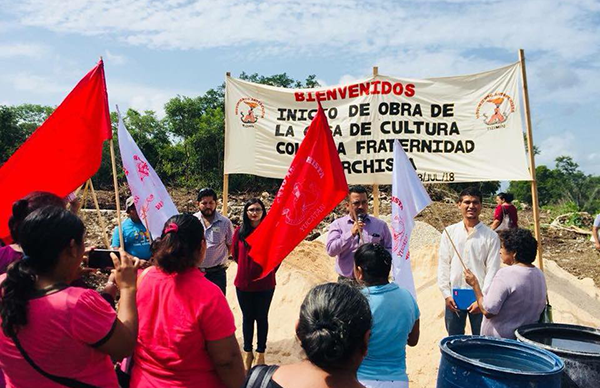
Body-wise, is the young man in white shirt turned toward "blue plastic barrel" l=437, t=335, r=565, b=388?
yes

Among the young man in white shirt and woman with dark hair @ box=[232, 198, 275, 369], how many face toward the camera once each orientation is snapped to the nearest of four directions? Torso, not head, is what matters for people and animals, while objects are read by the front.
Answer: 2

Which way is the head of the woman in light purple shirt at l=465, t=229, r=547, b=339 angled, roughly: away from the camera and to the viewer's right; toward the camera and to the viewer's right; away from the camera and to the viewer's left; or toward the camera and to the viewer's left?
away from the camera and to the viewer's left

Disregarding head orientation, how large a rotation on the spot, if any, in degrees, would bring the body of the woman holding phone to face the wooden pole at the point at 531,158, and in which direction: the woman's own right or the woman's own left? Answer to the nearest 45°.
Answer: approximately 45° to the woman's own right

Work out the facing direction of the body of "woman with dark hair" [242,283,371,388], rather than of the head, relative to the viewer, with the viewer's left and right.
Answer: facing away from the viewer

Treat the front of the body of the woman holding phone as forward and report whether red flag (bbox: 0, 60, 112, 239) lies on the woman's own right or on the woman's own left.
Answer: on the woman's own left

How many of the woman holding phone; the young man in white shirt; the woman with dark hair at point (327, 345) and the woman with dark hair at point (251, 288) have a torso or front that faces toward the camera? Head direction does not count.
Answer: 2
